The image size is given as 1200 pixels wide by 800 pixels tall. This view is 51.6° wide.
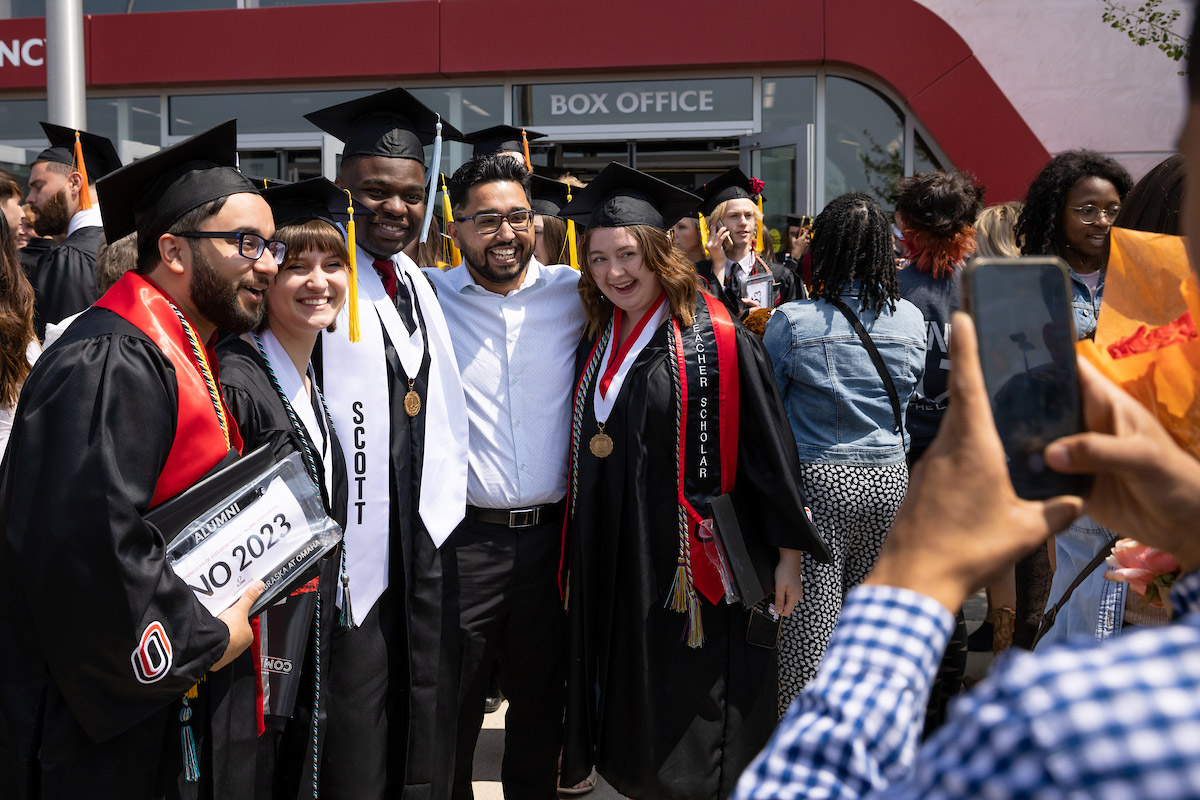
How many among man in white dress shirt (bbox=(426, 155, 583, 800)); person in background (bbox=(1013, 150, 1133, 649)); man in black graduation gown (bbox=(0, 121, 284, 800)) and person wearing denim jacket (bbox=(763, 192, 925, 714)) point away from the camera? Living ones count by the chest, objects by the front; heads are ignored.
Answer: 1

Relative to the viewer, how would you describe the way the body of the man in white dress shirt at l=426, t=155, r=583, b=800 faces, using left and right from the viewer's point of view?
facing the viewer

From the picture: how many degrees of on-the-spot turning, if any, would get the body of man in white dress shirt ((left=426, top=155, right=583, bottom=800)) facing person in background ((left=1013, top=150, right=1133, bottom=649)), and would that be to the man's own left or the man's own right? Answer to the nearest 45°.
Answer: approximately 90° to the man's own left

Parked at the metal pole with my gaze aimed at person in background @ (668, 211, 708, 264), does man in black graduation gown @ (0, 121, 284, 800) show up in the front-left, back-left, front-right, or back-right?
front-right

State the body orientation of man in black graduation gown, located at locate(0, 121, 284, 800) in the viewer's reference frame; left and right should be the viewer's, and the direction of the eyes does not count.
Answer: facing to the right of the viewer

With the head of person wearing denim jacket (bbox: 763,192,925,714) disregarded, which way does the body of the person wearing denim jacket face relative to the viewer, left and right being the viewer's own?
facing away from the viewer

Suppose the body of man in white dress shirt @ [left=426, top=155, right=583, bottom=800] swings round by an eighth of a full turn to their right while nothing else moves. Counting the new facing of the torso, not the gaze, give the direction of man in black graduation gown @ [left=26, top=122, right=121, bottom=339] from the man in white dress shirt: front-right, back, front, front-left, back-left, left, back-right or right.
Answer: right
